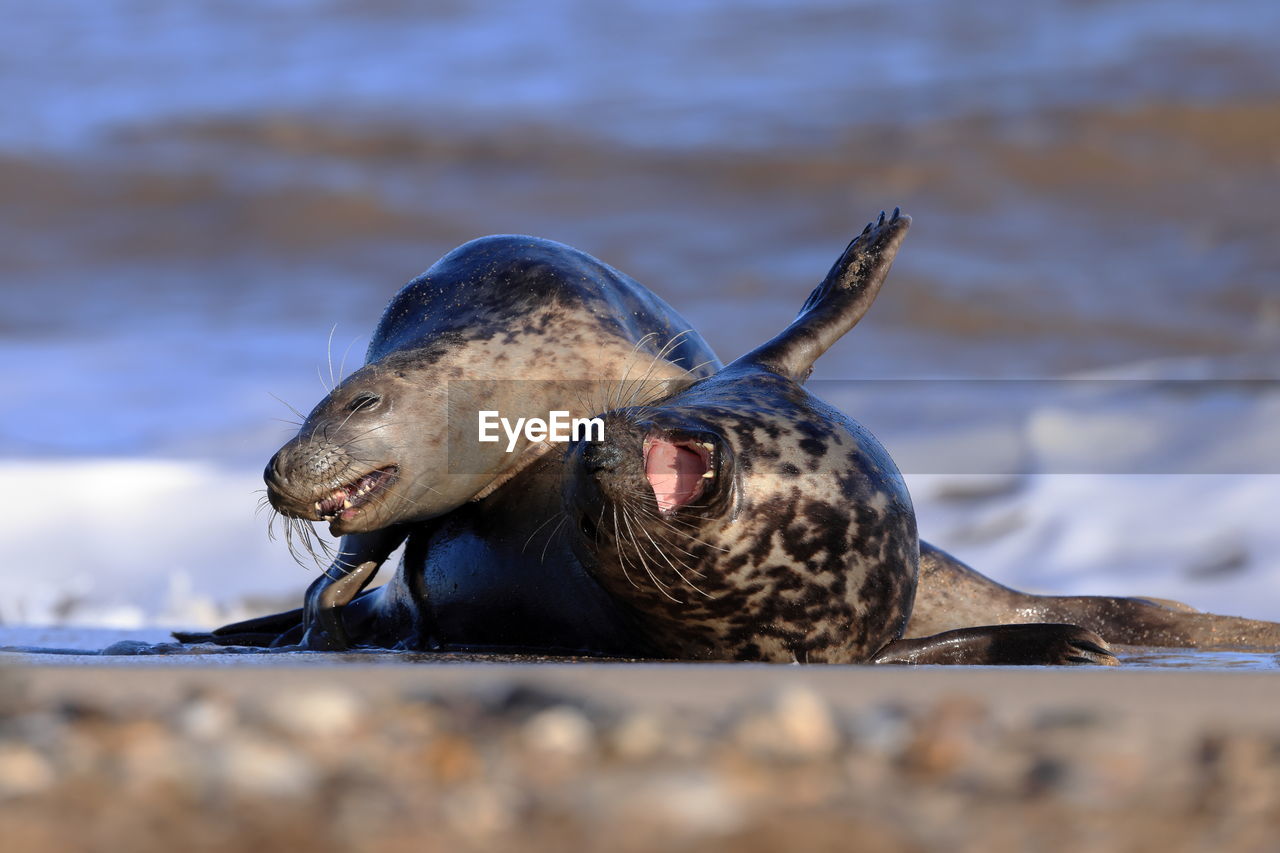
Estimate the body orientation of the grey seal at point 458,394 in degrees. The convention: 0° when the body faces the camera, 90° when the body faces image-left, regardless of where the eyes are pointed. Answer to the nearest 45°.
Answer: approximately 45°

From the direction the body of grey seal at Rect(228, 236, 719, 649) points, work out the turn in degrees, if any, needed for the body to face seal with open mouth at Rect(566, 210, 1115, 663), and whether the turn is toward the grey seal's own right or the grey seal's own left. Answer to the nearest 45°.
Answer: approximately 90° to the grey seal's own left
